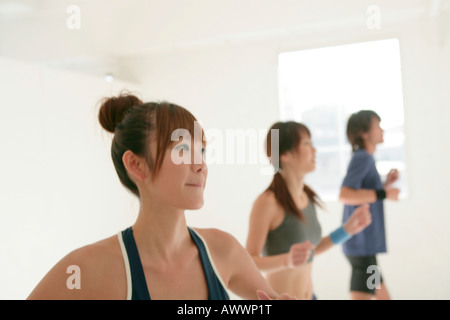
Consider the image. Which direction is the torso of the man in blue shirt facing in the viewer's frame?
to the viewer's right

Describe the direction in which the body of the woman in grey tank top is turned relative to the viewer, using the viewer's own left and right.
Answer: facing the viewer and to the right of the viewer

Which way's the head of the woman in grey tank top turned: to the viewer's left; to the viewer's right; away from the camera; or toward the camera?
to the viewer's right

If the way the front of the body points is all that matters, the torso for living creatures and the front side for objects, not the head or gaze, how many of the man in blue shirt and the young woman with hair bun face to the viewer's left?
0

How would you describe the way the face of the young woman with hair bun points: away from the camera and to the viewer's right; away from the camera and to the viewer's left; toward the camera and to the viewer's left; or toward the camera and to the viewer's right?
toward the camera and to the viewer's right

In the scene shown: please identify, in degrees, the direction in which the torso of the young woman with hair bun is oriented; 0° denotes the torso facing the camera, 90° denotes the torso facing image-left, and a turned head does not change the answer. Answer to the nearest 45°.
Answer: approximately 315°

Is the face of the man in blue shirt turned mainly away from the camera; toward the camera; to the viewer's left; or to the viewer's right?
to the viewer's right

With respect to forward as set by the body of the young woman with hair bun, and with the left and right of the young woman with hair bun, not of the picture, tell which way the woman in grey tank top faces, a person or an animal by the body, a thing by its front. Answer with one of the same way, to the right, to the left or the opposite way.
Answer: the same way
